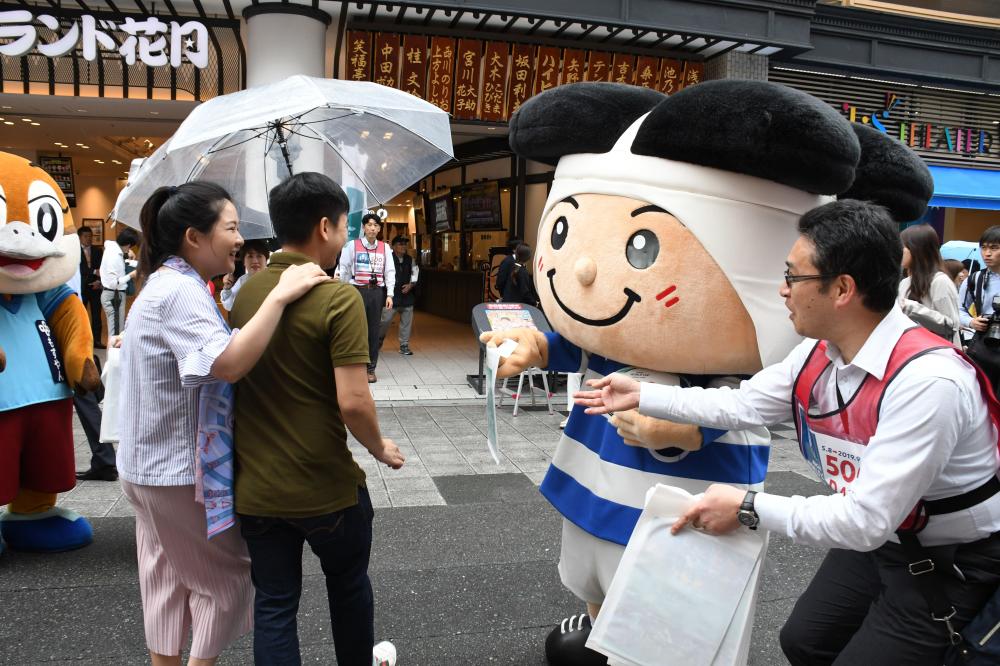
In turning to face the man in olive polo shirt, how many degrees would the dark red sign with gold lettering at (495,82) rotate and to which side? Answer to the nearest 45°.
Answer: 0° — it already faces them

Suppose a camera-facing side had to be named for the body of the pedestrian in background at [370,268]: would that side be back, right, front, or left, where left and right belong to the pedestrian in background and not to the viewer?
front

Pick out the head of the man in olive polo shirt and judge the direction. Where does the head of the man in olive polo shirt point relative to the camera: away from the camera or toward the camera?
away from the camera

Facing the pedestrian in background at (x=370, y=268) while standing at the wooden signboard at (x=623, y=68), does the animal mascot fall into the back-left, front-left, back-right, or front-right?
front-left

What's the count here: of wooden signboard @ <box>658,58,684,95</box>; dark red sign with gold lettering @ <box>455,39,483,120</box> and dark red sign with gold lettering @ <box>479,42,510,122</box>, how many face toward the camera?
3

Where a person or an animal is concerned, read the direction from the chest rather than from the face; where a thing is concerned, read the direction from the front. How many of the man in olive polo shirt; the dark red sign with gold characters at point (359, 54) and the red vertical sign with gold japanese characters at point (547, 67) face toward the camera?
2

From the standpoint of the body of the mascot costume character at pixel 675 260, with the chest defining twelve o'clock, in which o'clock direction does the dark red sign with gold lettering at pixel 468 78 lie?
The dark red sign with gold lettering is roughly at 4 o'clock from the mascot costume character.

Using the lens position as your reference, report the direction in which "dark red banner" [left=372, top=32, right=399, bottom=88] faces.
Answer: facing the viewer

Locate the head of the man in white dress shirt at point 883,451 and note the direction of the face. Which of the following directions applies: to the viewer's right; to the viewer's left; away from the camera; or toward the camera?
to the viewer's left

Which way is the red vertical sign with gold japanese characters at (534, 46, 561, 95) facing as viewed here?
toward the camera

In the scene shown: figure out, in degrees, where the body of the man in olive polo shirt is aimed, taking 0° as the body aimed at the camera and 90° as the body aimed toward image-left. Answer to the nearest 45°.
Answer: approximately 225°

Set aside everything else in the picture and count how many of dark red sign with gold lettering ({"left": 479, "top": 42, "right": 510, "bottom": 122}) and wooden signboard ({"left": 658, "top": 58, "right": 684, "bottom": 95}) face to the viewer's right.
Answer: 0
